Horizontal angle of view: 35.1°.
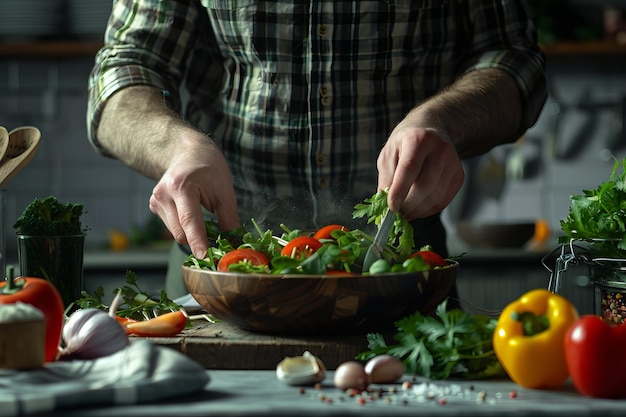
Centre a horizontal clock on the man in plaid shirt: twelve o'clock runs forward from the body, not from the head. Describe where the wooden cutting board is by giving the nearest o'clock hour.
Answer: The wooden cutting board is roughly at 12 o'clock from the man in plaid shirt.

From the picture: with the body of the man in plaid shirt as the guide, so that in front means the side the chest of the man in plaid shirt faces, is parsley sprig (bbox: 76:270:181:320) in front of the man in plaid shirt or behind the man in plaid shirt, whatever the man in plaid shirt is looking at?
in front

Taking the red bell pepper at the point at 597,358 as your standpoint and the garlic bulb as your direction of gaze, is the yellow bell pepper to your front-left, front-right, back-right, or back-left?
front-right

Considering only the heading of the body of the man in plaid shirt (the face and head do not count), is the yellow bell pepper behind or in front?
in front

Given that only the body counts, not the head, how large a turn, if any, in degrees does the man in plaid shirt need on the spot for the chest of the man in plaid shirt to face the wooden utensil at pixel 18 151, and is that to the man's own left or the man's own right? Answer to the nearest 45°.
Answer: approximately 45° to the man's own right

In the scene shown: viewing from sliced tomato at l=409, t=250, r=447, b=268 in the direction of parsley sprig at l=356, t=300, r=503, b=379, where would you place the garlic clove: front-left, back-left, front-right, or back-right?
front-right

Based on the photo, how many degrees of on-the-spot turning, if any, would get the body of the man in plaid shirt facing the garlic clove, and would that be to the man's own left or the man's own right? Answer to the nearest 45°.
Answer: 0° — they already face it

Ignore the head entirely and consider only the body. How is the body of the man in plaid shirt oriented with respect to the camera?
toward the camera

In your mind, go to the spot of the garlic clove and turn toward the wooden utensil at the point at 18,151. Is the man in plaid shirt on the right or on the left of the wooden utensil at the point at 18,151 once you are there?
right

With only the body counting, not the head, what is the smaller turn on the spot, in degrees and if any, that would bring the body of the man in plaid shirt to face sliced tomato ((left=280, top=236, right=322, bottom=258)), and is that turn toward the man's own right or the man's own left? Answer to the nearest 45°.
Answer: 0° — they already face it

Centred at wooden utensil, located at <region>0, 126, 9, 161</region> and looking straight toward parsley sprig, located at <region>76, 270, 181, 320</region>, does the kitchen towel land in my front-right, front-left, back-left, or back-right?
front-right

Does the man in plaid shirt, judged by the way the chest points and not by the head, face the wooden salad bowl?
yes

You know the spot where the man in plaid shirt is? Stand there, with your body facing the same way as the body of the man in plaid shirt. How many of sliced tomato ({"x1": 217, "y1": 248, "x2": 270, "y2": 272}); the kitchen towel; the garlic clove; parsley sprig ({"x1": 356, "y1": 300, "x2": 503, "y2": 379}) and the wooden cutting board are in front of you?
5

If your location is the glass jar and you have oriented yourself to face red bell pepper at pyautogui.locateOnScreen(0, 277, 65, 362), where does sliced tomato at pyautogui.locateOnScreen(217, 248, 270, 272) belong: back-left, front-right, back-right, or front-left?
front-right
